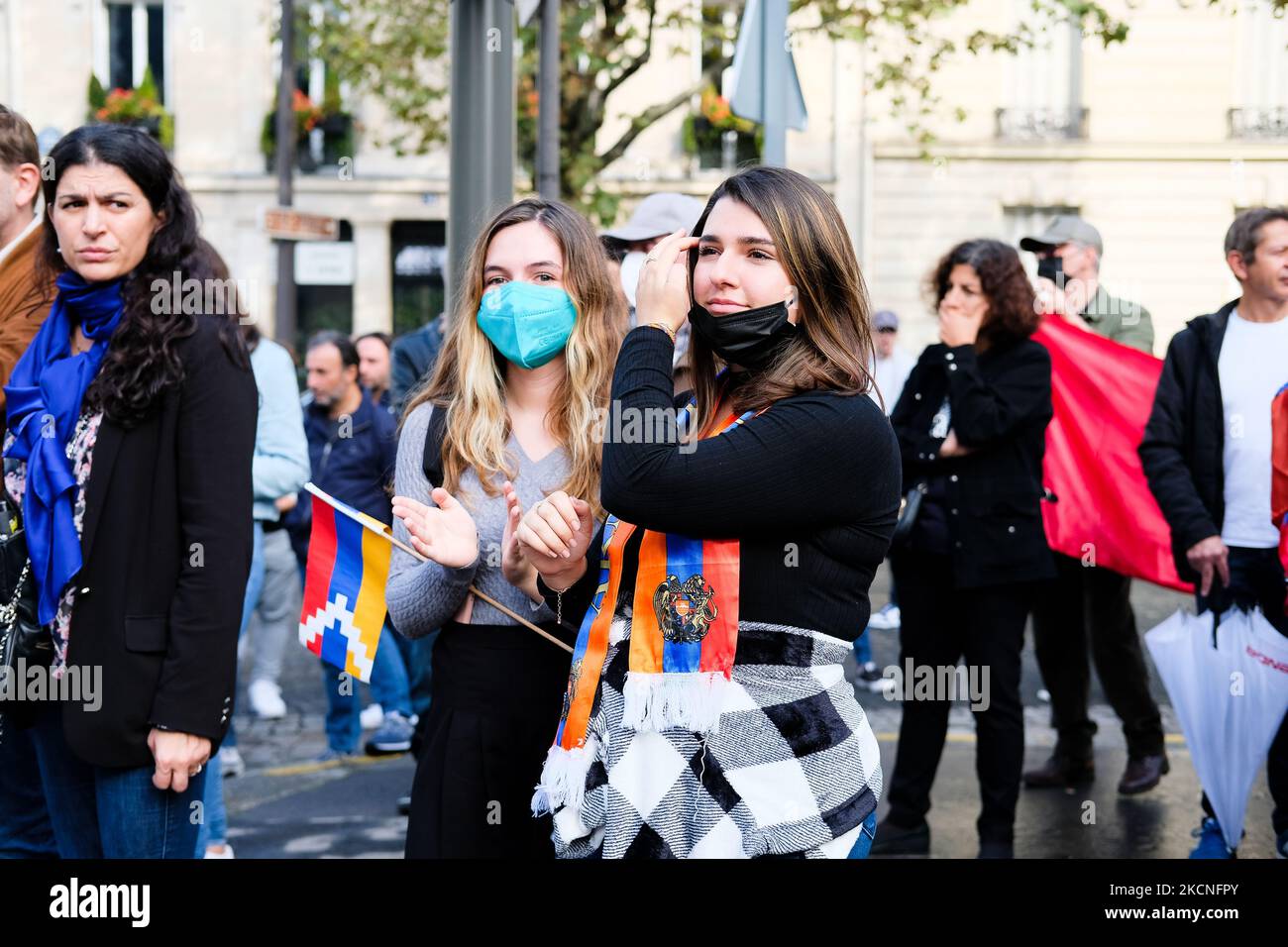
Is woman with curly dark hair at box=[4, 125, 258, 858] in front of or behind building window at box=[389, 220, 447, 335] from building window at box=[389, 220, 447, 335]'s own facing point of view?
in front

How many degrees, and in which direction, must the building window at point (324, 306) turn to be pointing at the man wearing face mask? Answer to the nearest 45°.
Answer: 0° — it already faces them

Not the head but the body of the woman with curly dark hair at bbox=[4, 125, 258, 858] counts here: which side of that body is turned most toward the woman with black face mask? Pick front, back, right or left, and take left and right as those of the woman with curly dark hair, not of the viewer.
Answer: left

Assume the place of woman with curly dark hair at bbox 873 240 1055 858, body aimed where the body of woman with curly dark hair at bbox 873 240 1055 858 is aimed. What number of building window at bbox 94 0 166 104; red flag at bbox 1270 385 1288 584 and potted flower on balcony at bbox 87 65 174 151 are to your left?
1

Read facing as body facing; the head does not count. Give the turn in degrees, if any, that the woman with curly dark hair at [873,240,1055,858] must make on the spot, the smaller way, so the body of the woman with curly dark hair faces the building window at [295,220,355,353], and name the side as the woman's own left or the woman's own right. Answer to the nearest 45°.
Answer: approximately 90° to the woman's own right

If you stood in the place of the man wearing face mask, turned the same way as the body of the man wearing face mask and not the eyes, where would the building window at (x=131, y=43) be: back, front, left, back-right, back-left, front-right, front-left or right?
right

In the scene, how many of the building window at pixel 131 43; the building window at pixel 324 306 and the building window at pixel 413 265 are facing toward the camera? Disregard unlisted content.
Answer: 3

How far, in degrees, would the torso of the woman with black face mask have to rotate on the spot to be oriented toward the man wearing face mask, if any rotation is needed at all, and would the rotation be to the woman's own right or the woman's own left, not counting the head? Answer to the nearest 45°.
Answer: approximately 135° to the woman's own right
